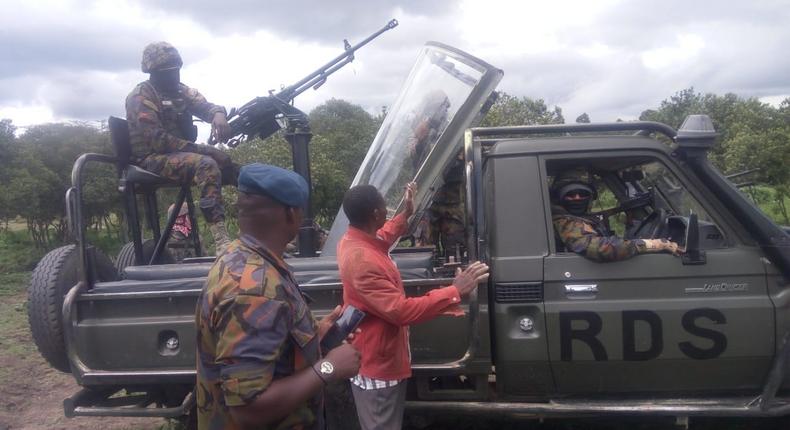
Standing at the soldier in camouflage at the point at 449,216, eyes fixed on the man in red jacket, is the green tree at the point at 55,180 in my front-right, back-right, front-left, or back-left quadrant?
back-right

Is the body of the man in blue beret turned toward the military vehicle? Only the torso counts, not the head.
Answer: yes

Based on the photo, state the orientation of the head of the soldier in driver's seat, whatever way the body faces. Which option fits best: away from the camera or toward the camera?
toward the camera

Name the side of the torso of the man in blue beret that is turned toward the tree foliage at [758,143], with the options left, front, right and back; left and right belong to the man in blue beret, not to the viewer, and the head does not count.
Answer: front

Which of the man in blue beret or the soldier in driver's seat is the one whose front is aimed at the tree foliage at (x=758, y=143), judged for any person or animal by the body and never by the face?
the man in blue beret

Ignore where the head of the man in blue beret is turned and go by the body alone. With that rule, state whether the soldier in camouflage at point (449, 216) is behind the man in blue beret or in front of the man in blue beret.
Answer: in front

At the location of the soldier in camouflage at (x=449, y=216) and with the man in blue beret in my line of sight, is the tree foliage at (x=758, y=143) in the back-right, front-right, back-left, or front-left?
back-left

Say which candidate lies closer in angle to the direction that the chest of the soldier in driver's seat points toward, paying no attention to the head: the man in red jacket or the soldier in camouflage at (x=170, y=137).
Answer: the man in red jacket

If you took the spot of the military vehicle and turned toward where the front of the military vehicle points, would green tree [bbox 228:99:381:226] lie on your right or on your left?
on your left

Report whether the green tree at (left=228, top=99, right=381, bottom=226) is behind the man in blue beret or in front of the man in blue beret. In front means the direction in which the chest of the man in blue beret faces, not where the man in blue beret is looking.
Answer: in front

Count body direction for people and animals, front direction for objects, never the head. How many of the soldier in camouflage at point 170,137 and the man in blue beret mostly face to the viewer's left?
0

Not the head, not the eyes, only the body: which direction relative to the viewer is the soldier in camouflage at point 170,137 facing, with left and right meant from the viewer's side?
facing the viewer and to the right of the viewer

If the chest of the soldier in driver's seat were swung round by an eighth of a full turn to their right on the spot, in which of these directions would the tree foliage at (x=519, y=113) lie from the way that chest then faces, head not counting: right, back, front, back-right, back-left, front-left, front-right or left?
back

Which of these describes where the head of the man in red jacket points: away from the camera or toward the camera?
away from the camera

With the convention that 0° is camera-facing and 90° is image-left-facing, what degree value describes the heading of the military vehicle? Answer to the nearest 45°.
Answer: approximately 270°

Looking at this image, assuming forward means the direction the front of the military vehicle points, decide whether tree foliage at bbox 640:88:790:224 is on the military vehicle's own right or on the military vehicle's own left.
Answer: on the military vehicle's own left

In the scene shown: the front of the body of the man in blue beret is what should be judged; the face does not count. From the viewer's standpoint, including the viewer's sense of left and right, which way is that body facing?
facing away from the viewer and to the right of the viewer
